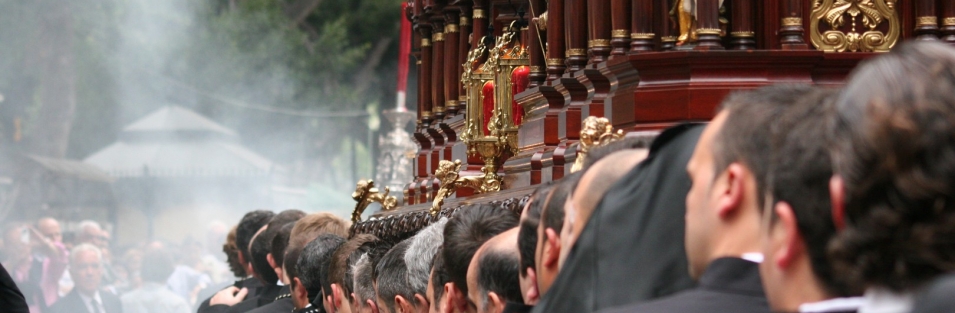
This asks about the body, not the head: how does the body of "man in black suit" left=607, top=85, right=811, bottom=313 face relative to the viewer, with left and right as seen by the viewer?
facing away from the viewer and to the left of the viewer

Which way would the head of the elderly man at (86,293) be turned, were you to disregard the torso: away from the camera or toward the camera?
toward the camera

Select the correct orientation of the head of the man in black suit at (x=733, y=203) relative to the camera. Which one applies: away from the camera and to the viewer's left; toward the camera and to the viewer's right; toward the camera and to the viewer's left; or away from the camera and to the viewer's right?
away from the camera and to the viewer's left

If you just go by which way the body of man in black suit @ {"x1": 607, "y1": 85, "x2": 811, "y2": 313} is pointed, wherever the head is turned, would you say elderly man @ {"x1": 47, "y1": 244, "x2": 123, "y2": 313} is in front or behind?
in front
